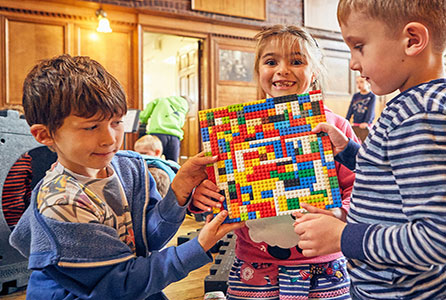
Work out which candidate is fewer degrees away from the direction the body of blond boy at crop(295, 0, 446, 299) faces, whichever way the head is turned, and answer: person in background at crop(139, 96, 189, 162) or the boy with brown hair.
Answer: the boy with brown hair

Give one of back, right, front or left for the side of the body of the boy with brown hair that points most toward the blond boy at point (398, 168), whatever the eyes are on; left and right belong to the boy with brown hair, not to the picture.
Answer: front

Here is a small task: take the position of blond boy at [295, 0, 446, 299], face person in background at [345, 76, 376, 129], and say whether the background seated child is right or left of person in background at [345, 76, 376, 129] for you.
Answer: left

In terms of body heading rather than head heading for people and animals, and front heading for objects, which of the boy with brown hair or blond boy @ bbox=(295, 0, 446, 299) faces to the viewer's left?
the blond boy

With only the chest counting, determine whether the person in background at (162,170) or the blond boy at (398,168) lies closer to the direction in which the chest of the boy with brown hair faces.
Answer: the blond boy

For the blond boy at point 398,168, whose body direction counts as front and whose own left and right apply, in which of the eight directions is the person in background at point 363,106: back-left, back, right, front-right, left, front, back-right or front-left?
right

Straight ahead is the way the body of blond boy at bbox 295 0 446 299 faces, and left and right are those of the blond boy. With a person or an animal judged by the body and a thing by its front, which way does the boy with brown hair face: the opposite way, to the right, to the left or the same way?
the opposite way

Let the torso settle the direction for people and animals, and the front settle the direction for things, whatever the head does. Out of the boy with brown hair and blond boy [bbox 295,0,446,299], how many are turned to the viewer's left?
1

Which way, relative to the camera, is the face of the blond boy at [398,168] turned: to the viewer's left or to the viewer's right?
to the viewer's left

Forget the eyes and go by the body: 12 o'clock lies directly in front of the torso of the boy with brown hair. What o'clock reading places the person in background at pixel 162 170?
The person in background is roughly at 8 o'clock from the boy with brown hair.

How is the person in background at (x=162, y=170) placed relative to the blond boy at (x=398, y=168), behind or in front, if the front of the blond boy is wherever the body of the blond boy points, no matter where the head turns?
in front

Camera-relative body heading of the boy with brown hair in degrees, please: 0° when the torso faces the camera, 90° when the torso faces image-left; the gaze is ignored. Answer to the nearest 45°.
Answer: approximately 315°

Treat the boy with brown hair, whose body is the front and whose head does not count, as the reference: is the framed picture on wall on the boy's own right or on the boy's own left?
on the boy's own left

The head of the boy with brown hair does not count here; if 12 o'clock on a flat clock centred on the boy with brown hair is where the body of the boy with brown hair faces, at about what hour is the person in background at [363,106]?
The person in background is roughly at 9 o'clock from the boy with brown hair.

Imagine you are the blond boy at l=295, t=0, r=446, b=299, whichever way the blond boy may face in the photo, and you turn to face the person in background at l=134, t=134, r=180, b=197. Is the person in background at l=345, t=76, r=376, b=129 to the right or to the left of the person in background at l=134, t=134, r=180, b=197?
right

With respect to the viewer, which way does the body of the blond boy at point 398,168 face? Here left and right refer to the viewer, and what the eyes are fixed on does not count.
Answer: facing to the left of the viewer
